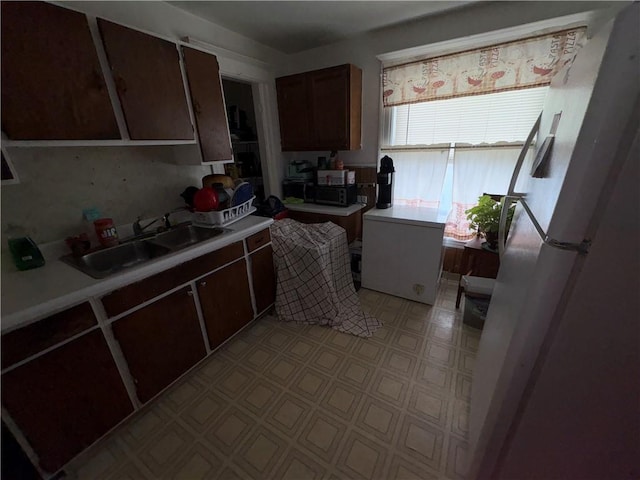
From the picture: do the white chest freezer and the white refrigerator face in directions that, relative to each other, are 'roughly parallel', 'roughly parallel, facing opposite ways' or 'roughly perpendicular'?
roughly perpendicular

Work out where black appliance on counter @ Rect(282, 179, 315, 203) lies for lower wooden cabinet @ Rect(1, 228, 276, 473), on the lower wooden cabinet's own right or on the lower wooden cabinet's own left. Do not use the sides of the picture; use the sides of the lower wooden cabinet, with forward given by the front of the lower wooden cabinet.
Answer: on the lower wooden cabinet's own left

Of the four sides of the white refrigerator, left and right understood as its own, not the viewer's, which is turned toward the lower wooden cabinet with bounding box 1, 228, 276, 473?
front

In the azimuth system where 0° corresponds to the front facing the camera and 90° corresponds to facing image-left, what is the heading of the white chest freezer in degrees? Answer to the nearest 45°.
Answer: approximately 0°

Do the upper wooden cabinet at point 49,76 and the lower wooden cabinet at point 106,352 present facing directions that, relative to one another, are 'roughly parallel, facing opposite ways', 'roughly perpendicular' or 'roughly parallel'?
roughly parallel

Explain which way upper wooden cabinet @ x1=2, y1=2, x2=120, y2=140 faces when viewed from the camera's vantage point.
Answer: facing the viewer and to the right of the viewer

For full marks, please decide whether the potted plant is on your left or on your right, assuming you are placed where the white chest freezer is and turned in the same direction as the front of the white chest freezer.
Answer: on your left

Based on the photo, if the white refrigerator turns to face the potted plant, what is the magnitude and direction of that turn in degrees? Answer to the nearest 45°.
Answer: approximately 135° to its right

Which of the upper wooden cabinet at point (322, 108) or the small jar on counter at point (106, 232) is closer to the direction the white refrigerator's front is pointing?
the small jar on counter

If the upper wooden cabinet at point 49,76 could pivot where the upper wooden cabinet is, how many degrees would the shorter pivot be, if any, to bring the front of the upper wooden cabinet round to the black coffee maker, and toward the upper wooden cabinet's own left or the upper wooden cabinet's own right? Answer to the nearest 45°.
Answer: approximately 45° to the upper wooden cabinet's own left

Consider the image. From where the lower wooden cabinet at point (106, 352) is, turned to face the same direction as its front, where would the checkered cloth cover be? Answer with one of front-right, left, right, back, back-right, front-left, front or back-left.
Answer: front-left

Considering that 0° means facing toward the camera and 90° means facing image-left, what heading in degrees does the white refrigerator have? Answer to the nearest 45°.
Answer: approximately 45°

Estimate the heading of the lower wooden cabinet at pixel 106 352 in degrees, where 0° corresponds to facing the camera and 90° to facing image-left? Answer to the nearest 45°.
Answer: approximately 315°

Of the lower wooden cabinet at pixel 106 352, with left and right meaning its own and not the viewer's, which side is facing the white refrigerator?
front

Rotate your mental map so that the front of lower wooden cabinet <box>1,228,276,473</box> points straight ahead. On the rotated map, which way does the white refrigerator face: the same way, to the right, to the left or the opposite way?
the opposite way

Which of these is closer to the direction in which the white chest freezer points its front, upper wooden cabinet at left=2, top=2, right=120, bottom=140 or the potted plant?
the upper wooden cabinet

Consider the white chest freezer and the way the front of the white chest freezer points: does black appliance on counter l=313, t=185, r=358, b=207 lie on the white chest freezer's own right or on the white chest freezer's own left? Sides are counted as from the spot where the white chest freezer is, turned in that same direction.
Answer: on the white chest freezer's own right
